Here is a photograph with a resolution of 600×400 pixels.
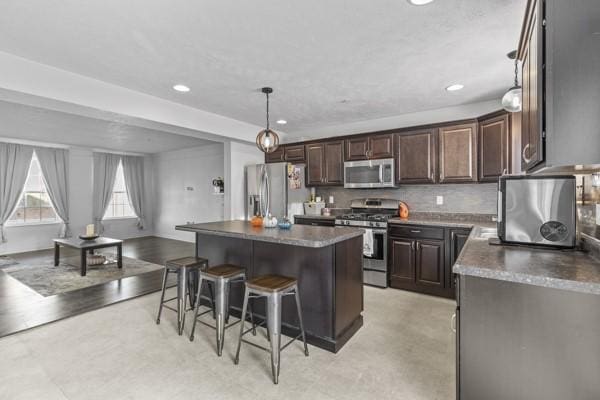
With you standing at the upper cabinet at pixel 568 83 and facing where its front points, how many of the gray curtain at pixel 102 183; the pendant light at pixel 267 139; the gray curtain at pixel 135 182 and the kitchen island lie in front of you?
4

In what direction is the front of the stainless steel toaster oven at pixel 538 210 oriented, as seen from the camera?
facing to the left of the viewer

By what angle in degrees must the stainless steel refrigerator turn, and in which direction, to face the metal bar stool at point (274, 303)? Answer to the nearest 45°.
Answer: approximately 45° to its left

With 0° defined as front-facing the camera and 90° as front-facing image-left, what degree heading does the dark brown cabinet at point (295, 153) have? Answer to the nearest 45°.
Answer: approximately 45°

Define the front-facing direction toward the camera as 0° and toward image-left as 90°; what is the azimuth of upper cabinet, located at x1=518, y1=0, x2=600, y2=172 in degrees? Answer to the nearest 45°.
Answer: approximately 90°

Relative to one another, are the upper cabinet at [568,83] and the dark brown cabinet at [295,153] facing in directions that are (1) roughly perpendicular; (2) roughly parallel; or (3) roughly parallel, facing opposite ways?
roughly perpendicular

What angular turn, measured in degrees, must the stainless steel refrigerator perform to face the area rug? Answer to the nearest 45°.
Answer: approximately 45° to its right

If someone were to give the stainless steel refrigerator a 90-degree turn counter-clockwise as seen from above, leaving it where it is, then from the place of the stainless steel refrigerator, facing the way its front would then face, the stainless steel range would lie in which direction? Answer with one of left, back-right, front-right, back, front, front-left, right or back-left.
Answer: front

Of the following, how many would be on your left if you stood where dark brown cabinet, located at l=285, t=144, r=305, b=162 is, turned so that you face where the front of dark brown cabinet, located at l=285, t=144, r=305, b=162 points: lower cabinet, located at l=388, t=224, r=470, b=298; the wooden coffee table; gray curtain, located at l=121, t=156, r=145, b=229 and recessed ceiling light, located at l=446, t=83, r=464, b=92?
2

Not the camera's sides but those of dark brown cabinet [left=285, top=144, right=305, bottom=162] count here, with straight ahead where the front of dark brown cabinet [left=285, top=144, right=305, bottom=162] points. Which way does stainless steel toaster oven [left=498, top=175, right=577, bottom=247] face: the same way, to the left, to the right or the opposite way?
to the right

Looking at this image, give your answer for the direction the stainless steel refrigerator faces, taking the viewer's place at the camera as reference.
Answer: facing the viewer and to the left of the viewer

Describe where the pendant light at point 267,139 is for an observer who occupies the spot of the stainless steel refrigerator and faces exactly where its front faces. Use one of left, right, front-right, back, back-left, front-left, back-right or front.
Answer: front-left
